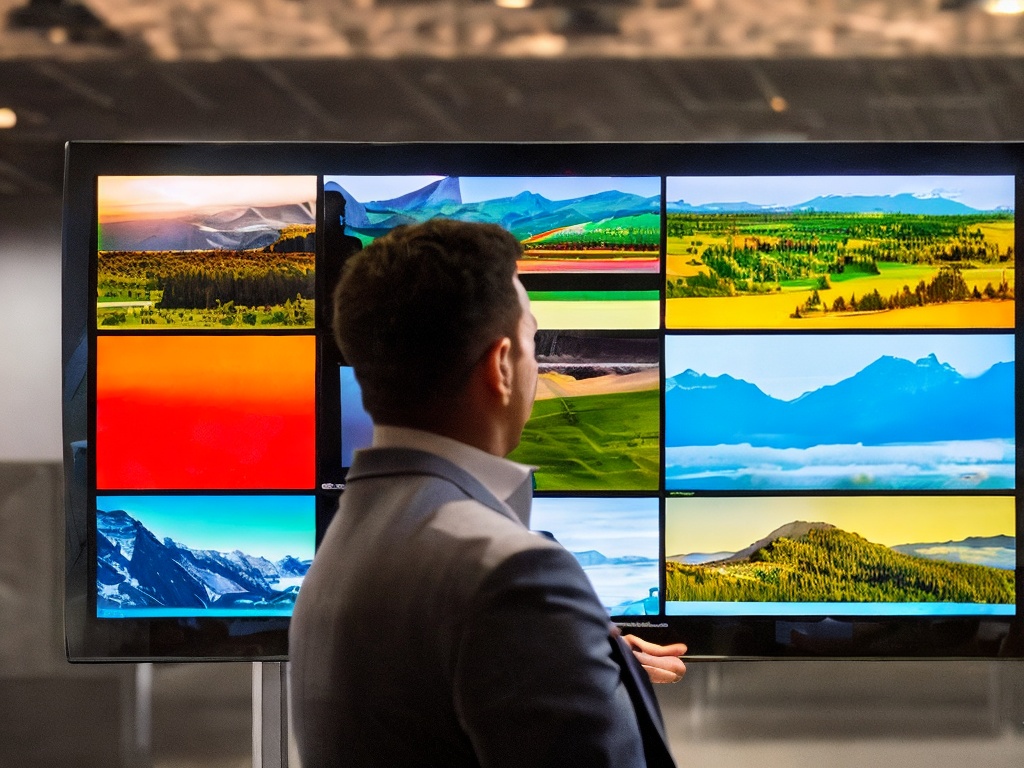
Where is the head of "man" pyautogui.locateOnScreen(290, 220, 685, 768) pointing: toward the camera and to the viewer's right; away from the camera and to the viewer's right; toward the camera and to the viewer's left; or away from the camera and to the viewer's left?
away from the camera and to the viewer's right

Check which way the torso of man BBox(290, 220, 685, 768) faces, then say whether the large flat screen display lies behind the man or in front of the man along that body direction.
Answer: in front

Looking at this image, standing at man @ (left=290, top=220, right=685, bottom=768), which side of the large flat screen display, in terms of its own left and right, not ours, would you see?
front

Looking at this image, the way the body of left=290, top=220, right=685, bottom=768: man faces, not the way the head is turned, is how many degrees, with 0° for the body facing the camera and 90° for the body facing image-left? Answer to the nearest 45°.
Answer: approximately 225°

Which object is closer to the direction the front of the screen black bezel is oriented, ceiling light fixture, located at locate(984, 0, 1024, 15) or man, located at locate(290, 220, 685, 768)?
the man

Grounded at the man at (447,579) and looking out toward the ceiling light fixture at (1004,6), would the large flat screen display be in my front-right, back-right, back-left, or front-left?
front-left

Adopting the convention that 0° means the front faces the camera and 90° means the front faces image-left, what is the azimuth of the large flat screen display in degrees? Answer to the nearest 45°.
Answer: approximately 0°

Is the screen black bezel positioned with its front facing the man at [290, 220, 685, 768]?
yes

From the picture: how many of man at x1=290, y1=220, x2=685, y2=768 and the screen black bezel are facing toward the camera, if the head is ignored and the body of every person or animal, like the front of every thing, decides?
1

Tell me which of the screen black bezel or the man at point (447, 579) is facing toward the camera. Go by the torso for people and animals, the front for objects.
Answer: the screen black bezel

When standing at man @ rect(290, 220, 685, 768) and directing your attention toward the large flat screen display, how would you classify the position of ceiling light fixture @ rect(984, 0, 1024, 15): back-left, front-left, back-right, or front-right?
front-right

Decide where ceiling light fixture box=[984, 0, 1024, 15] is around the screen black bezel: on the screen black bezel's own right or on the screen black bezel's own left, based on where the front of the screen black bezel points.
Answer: on the screen black bezel's own left
